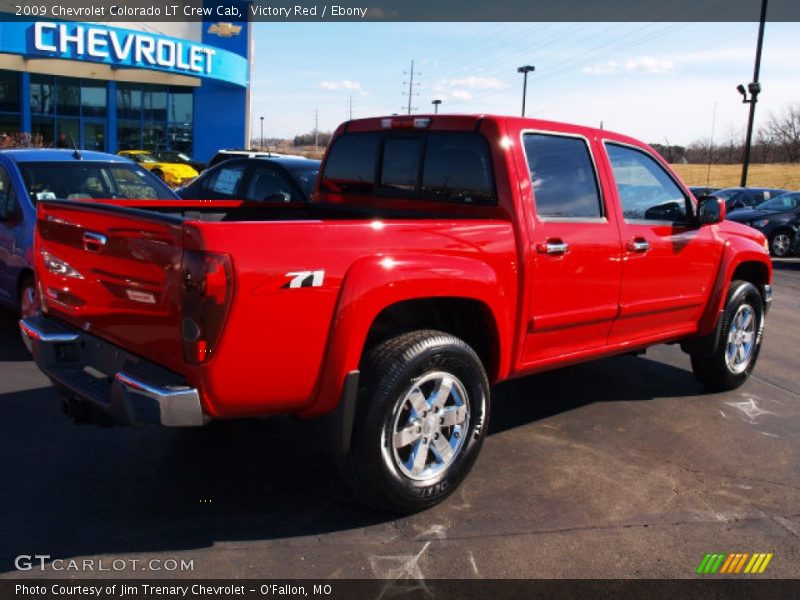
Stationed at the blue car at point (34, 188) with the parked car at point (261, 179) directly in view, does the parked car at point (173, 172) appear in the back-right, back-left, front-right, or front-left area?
front-left

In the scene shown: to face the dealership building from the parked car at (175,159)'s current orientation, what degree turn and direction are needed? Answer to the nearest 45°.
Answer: approximately 180°

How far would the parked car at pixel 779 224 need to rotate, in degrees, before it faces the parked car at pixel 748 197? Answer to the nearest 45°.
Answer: approximately 135° to its right

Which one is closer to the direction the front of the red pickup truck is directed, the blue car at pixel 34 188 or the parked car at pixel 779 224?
the parked car

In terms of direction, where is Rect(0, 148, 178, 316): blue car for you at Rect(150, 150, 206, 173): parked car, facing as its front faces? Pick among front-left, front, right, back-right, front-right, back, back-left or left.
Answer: front-right

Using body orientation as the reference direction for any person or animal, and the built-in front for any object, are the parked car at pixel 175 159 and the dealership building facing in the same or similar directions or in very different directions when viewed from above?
same or similar directions

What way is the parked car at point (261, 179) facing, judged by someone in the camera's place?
facing the viewer and to the right of the viewer

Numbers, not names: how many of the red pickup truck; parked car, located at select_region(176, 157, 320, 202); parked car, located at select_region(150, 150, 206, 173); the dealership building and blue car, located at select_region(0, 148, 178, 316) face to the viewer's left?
0

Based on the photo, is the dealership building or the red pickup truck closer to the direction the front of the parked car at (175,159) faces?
the red pickup truck

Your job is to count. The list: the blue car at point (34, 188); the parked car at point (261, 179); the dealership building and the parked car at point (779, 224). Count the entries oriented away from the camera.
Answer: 0

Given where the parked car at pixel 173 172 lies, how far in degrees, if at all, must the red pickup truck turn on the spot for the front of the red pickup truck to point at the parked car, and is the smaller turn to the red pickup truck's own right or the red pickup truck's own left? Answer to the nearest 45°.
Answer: approximately 45° to the red pickup truck's own left
